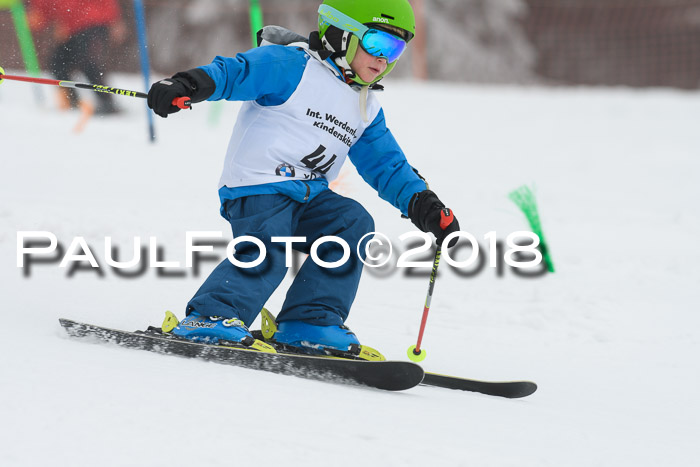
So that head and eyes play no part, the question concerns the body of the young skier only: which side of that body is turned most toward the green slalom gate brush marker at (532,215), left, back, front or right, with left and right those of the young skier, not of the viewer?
left

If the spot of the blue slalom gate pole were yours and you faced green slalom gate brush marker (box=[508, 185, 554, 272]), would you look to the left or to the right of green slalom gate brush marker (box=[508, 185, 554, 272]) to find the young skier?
right

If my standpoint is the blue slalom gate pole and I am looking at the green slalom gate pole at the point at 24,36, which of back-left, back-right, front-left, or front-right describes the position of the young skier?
back-left

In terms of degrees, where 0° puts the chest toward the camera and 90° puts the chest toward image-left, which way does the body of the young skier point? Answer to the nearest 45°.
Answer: approximately 315°

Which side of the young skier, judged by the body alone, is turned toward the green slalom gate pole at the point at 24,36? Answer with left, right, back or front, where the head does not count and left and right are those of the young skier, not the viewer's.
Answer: back

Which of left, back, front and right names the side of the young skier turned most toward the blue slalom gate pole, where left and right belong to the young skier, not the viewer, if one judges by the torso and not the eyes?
back
